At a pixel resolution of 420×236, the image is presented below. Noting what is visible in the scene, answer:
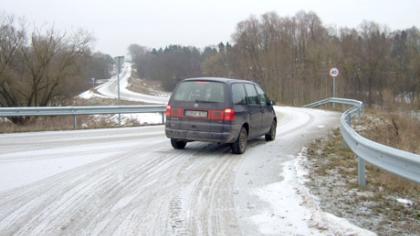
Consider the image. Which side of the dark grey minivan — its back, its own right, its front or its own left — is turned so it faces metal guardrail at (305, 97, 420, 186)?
right

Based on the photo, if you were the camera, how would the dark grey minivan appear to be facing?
facing away from the viewer and to the right of the viewer

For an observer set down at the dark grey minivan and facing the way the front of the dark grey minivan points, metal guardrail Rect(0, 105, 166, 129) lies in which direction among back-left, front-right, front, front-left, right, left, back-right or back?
left
